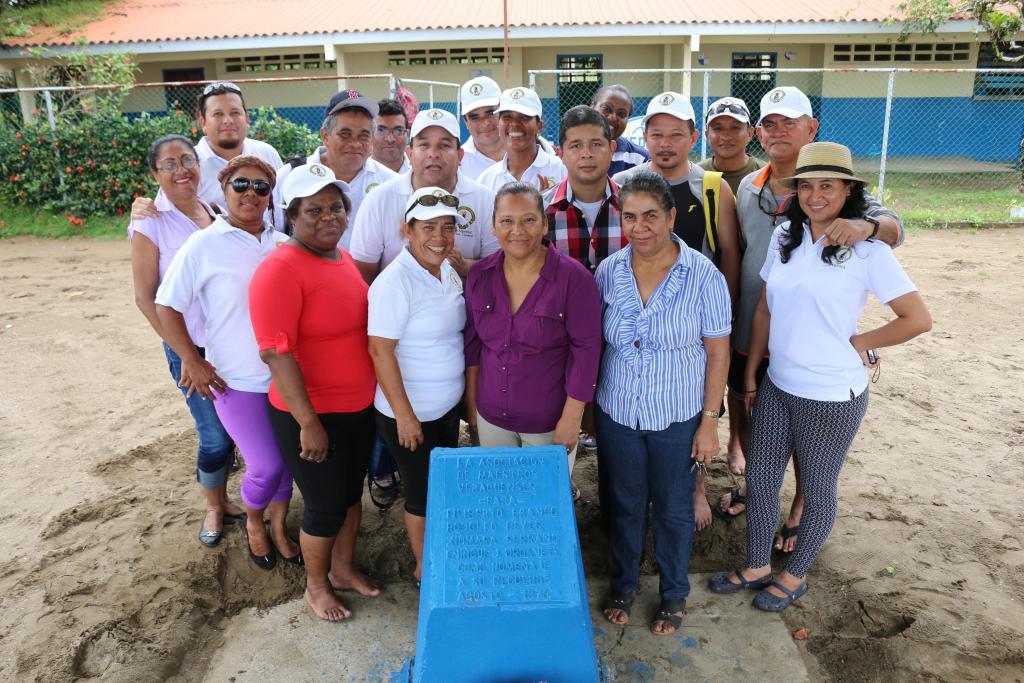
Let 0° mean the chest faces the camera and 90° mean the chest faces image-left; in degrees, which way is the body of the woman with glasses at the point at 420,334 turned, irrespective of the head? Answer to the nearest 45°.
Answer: approximately 315°

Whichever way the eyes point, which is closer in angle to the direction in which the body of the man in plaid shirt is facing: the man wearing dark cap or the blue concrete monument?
the blue concrete monument

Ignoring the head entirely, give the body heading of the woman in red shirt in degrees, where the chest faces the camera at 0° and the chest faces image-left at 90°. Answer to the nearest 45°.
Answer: approximately 315°

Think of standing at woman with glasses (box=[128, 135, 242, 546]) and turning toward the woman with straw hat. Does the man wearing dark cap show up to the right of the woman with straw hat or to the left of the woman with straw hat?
left

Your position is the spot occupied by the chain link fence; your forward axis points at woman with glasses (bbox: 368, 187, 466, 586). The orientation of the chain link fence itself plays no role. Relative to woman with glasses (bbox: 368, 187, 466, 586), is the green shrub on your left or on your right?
right

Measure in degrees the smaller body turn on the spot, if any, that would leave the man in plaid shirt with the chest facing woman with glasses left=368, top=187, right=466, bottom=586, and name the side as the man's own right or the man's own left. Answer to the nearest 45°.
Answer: approximately 45° to the man's own right

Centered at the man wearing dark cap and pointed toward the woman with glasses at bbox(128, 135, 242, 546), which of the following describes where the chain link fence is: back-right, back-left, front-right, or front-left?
back-right
